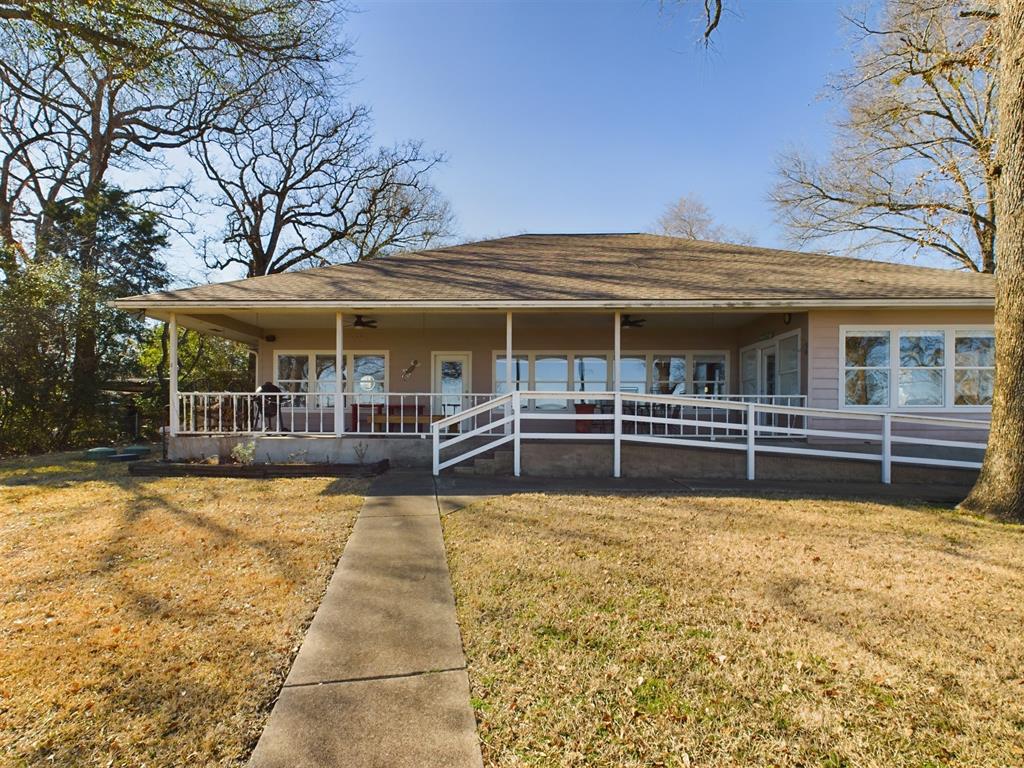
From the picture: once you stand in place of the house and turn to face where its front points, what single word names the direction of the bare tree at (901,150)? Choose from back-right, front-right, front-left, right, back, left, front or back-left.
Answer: back-left

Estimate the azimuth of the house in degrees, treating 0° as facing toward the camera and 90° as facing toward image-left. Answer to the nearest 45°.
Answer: approximately 0°

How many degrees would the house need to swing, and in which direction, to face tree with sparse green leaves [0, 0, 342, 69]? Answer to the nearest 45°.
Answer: approximately 90° to its right

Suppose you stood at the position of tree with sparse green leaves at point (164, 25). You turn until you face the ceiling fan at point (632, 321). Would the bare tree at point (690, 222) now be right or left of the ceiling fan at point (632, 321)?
left

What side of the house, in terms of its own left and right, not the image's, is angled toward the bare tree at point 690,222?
back
